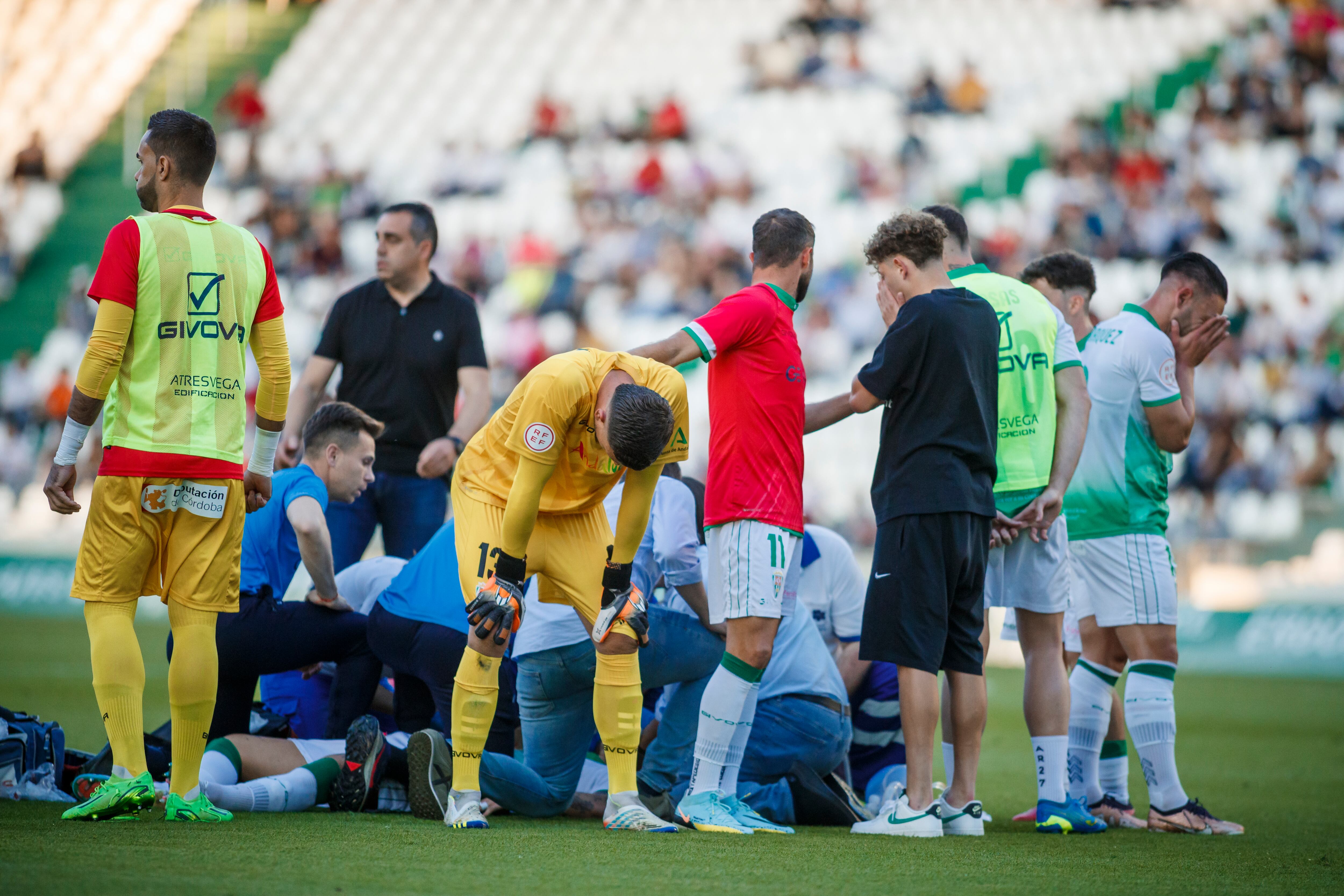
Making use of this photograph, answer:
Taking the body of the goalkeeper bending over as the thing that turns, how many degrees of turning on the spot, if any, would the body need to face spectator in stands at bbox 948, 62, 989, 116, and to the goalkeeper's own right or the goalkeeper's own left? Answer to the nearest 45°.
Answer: approximately 135° to the goalkeeper's own left

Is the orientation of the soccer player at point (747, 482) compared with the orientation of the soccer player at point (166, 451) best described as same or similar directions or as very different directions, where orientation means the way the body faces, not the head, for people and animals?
very different directions

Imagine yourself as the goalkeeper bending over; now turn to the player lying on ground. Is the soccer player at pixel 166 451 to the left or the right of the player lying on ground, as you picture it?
left

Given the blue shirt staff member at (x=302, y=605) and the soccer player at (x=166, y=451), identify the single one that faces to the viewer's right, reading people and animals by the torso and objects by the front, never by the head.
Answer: the blue shirt staff member

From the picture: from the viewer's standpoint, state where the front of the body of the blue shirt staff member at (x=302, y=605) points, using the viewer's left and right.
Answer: facing to the right of the viewer
